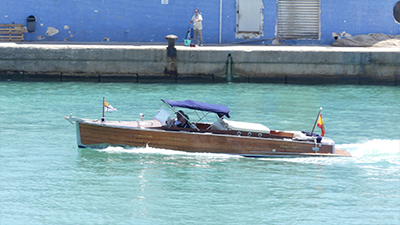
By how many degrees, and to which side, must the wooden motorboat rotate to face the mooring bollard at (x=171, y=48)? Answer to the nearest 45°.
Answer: approximately 90° to its right

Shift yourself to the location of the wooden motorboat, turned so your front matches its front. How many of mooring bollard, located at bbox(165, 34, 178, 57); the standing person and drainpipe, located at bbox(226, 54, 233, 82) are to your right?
3

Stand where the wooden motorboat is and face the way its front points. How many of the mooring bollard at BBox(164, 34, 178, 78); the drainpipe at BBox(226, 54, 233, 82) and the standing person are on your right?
3

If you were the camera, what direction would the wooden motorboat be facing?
facing to the left of the viewer

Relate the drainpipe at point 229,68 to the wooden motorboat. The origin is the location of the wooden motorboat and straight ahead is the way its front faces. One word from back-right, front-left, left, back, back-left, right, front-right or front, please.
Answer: right

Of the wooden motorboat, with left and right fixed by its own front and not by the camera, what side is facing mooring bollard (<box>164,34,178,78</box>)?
right

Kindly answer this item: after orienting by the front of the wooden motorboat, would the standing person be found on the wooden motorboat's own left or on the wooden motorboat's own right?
on the wooden motorboat's own right
